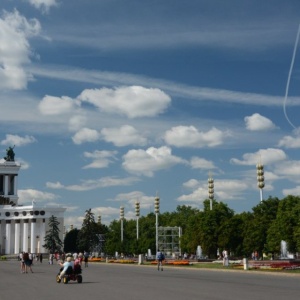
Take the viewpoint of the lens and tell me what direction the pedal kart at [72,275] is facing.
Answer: facing away from the viewer and to the left of the viewer
